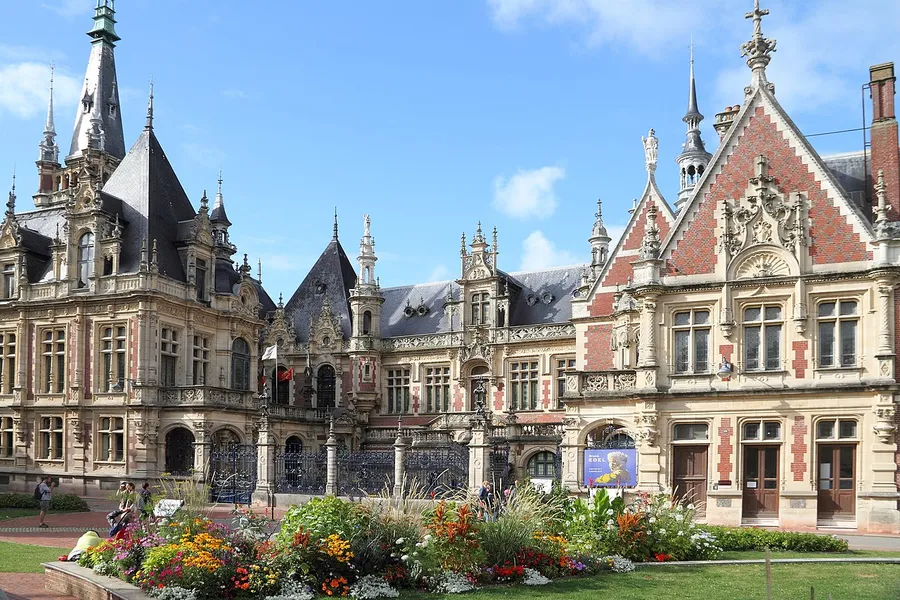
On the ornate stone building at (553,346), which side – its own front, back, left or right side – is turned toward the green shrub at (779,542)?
front

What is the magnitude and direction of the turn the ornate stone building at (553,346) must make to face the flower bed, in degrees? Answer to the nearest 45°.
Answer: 0° — it already faces it

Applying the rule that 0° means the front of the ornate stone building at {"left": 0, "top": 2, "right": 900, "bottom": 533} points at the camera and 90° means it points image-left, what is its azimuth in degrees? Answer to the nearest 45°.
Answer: approximately 0°
